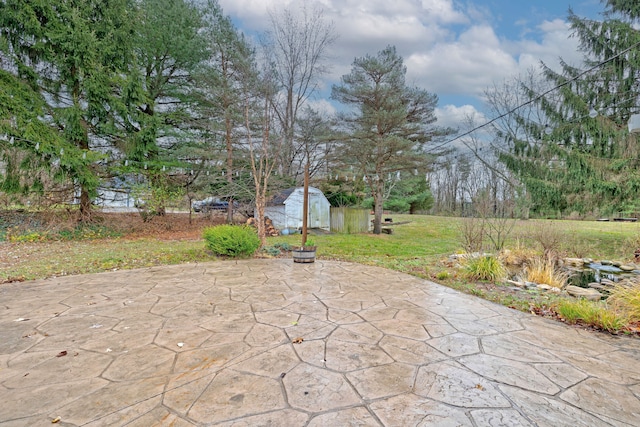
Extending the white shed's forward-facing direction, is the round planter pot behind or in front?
in front

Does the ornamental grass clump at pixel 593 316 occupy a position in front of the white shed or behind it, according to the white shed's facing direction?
in front

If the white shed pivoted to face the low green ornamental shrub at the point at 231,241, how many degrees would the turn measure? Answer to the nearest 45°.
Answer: approximately 45° to its right

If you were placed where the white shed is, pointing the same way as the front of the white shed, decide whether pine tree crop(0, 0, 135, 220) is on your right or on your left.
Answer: on your right

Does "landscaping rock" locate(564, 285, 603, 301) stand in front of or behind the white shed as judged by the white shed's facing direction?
in front
